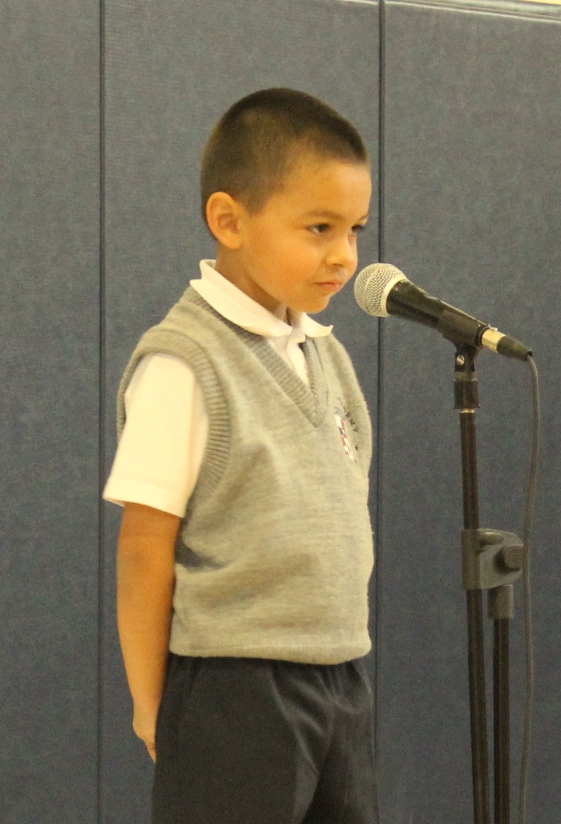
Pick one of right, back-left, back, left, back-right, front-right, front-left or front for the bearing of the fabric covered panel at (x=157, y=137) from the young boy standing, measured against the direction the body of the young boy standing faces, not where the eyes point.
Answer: back-left

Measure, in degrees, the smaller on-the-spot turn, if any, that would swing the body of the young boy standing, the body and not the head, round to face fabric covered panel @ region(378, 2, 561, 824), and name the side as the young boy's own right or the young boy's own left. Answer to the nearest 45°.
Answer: approximately 135° to the young boy's own left

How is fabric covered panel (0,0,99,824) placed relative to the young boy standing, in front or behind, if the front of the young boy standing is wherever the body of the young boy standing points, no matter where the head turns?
behind

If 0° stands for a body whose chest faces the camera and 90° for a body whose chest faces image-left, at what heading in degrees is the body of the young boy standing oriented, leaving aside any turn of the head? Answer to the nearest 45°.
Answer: approximately 315°
